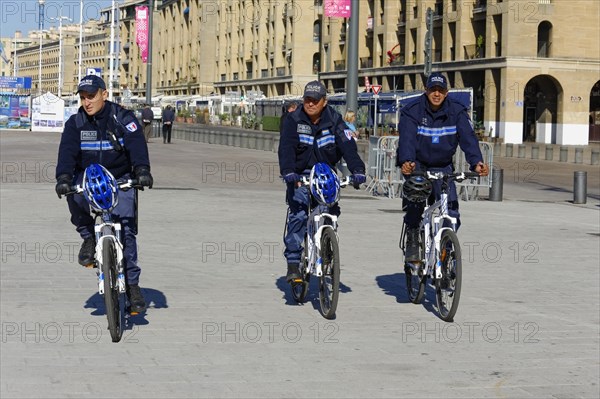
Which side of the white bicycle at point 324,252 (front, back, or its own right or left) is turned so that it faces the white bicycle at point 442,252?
left

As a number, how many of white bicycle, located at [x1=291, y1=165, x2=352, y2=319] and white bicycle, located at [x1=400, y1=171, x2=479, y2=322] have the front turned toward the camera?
2

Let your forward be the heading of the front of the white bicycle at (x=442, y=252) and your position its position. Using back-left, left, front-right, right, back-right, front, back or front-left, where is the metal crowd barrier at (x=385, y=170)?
back

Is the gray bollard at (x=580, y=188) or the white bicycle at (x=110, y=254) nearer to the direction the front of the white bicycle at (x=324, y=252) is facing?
the white bicycle

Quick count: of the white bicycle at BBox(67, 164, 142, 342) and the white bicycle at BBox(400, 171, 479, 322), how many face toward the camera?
2

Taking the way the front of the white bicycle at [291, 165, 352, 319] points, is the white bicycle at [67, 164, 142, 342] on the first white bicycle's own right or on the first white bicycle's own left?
on the first white bicycle's own right

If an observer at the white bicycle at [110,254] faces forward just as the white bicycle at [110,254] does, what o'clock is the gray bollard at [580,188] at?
The gray bollard is roughly at 7 o'clock from the white bicycle.

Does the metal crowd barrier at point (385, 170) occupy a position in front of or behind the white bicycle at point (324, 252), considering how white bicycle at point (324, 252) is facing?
behind

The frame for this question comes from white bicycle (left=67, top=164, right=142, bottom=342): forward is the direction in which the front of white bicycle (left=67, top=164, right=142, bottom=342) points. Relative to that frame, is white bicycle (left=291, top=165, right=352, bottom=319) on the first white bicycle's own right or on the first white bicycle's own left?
on the first white bicycle's own left

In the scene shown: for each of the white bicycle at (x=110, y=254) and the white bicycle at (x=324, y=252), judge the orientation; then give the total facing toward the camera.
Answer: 2
